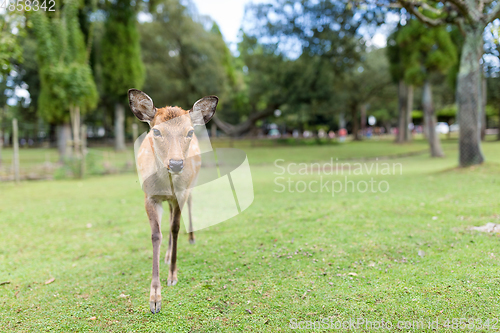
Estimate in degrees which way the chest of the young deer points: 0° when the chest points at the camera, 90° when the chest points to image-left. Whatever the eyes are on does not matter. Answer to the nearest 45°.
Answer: approximately 0°

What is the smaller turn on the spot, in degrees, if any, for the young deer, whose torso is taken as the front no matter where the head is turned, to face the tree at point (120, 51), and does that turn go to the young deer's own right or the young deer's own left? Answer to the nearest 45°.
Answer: approximately 180°

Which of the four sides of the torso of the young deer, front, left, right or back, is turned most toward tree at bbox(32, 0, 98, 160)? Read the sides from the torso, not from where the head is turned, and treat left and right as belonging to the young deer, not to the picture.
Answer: back

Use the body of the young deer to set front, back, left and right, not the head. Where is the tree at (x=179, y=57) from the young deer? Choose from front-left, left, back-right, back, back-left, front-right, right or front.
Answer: back
